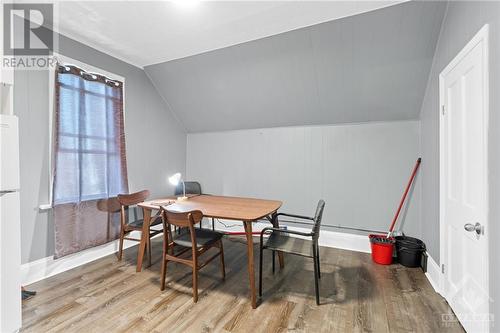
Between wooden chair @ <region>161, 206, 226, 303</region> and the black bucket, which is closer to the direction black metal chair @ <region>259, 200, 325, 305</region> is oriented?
the wooden chair

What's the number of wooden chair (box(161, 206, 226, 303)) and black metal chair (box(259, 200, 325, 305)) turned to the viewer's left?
1

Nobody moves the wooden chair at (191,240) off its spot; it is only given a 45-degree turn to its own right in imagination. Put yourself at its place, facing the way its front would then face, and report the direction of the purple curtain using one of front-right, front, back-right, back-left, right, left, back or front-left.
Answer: back-left

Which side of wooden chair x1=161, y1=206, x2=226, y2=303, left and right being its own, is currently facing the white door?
right

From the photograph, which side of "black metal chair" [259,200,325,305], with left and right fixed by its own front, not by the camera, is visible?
left

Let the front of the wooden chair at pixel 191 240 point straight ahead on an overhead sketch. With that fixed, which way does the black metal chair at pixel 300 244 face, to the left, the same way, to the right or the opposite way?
to the left

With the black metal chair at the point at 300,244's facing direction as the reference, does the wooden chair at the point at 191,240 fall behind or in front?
in front

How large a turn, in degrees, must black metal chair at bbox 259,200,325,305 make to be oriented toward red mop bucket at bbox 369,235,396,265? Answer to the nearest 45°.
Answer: approximately 135° to its right

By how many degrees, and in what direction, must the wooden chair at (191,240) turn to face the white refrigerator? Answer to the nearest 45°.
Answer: approximately 135° to its left

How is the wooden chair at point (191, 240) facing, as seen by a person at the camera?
facing away from the viewer and to the right of the viewer
